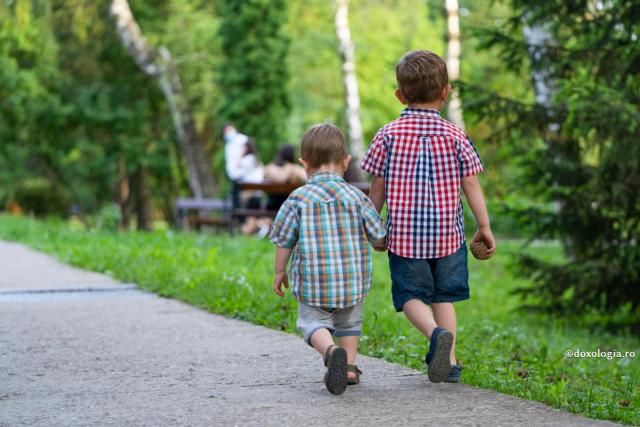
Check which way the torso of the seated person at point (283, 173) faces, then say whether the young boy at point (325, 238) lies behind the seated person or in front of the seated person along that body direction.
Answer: behind

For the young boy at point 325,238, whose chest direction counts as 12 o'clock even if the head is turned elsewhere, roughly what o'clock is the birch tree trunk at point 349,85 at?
The birch tree trunk is roughly at 12 o'clock from the young boy.

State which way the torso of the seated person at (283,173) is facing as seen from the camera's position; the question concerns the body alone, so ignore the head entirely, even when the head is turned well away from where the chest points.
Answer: away from the camera

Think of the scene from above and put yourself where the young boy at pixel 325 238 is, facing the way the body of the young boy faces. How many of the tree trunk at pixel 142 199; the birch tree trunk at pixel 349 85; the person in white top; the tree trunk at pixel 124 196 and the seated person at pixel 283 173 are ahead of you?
5

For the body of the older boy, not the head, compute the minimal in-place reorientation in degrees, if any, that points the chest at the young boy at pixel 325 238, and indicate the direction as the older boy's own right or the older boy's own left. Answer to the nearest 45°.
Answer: approximately 90° to the older boy's own left

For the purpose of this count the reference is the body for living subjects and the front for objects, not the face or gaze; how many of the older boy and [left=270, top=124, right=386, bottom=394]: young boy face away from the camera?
2

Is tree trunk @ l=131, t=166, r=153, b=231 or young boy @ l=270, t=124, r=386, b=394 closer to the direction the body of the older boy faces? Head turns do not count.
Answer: the tree trunk

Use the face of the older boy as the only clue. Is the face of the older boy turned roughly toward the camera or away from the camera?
away from the camera

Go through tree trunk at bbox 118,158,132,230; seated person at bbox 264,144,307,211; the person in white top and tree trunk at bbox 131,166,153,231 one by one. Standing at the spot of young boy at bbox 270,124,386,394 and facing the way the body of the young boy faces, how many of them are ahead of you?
4

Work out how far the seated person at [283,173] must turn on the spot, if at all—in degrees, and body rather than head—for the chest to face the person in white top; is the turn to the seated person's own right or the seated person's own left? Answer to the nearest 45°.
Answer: approximately 45° to the seated person's own left

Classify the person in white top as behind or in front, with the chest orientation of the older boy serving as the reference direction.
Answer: in front

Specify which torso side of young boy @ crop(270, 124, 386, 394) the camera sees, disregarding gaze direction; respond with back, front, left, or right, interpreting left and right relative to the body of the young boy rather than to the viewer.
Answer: back

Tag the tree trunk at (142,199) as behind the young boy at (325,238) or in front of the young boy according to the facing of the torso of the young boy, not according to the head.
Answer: in front

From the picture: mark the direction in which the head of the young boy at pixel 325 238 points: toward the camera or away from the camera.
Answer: away from the camera

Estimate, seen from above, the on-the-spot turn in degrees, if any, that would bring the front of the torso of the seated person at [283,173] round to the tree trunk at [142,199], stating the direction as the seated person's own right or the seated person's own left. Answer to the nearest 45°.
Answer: approximately 90° to the seated person's own left

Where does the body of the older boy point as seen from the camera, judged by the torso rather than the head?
away from the camera
